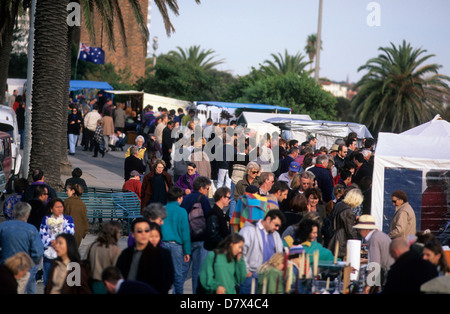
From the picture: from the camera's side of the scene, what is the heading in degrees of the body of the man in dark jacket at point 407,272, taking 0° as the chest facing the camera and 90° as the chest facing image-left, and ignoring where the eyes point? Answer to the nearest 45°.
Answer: approximately 135°

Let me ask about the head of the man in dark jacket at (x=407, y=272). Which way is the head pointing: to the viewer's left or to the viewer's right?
to the viewer's left

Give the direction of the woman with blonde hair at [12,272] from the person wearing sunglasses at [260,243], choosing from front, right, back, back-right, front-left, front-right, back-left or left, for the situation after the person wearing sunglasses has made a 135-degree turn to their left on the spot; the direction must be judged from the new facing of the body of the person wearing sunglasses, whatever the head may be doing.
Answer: back-left

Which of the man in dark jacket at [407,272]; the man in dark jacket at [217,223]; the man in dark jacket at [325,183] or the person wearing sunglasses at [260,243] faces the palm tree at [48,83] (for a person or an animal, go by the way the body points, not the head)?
the man in dark jacket at [407,272]

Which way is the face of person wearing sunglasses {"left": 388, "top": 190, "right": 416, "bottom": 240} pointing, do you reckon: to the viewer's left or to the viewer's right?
to the viewer's left

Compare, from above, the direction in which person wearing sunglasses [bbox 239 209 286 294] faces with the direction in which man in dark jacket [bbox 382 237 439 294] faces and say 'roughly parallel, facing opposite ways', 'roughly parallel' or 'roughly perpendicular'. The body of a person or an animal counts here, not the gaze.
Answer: roughly parallel, facing opposite ways

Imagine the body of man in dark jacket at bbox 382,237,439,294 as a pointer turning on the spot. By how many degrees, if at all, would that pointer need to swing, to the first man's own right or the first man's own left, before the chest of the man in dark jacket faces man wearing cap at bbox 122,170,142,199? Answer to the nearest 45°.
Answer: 0° — they already face them

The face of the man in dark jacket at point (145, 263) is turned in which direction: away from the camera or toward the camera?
toward the camera

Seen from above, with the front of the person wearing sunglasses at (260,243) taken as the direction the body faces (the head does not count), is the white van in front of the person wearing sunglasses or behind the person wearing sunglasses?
behind

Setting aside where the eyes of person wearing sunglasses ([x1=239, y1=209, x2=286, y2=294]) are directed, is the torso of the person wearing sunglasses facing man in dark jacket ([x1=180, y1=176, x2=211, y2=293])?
no

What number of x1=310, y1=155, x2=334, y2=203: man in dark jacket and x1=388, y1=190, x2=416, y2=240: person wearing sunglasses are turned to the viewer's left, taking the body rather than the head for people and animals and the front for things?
1

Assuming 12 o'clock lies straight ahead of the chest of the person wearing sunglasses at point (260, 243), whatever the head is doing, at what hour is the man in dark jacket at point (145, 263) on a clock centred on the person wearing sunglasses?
The man in dark jacket is roughly at 3 o'clock from the person wearing sunglasses.

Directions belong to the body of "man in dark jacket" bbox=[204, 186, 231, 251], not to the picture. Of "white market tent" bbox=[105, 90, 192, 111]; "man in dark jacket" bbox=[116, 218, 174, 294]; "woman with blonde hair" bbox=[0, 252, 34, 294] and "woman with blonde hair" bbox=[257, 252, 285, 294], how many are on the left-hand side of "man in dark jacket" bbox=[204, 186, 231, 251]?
1
